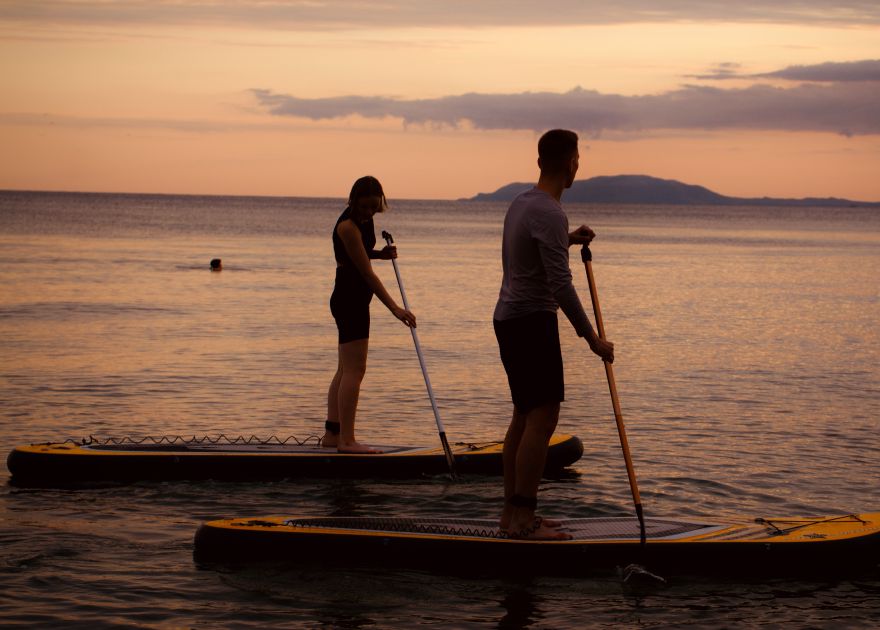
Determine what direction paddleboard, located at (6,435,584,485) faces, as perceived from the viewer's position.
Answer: facing to the right of the viewer

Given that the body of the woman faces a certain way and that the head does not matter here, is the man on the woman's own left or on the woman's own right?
on the woman's own right

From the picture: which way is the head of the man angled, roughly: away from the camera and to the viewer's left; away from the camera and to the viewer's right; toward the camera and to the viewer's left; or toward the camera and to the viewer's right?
away from the camera and to the viewer's right

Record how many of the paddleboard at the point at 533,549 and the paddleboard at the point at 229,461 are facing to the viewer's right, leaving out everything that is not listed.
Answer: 2

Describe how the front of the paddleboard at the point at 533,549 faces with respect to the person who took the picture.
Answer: facing to the right of the viewer

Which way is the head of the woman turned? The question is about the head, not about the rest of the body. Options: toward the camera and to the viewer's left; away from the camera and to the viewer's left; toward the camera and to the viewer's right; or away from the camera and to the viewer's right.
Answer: toward the camera and to the viewer's right

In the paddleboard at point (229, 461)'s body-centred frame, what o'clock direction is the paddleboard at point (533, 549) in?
the paddleboard at point (533, 549) is roughly at 2 o'clock from the paddleboard at point (229, 461).

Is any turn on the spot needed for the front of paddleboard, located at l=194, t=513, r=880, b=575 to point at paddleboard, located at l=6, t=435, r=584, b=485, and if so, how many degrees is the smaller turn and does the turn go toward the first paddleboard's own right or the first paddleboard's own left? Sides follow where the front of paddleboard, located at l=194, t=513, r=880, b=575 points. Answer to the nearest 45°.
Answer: approximately 135° to the first paddleboard's own left

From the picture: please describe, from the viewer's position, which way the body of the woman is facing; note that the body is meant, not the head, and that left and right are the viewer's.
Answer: facing to the right of the viewer
